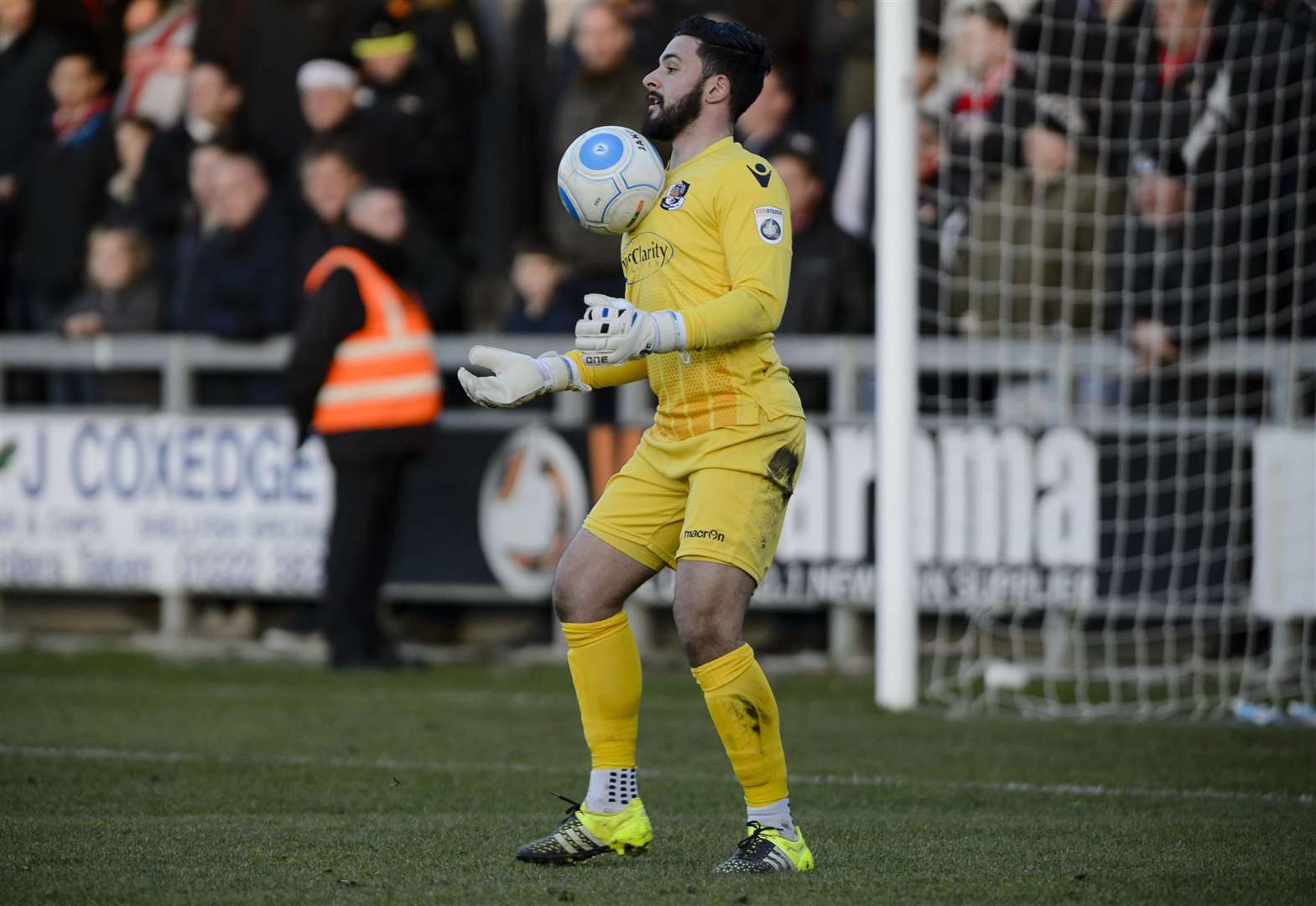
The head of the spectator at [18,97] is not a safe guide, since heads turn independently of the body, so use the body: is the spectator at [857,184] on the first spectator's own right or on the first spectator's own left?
on the first spectator's own left

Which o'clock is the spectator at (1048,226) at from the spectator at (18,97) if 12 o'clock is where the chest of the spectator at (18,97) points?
the spectator at (1048,226) is roughly at 9 o'clock from the spectator at (18,97).

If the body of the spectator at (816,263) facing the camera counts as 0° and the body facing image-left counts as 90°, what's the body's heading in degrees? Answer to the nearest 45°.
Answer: approximately 45°

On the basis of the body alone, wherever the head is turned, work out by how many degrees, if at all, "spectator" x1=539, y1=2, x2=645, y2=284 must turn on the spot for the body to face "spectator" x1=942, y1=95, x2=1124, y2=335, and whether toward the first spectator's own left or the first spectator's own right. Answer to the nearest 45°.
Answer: approximately 45° to the first spectator's own left

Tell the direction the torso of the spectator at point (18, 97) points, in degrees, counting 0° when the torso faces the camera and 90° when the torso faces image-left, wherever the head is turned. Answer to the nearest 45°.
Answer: approximately 45°

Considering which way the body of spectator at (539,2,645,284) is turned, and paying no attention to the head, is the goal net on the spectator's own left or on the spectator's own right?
on the spectator's own left

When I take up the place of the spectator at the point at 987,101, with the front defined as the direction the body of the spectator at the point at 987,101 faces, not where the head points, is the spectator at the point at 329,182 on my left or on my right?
on my right

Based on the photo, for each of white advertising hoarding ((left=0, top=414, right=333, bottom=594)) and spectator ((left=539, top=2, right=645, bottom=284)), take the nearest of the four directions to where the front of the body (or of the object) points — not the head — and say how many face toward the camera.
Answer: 2

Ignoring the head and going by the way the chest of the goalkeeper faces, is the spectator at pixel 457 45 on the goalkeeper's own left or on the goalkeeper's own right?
on the goalkeeper's own right

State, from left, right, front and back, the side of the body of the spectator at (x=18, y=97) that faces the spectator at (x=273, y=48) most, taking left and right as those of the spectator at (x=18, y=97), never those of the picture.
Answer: left
